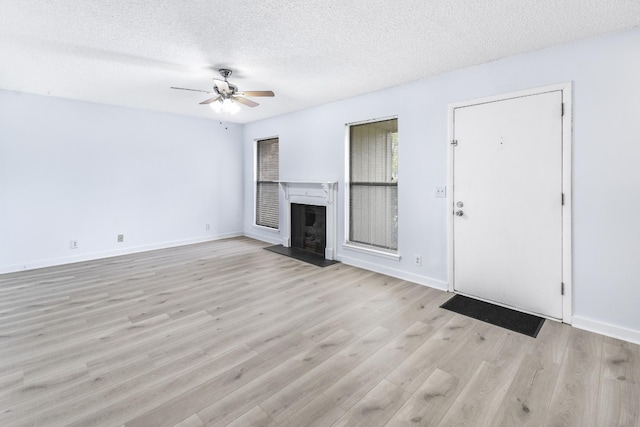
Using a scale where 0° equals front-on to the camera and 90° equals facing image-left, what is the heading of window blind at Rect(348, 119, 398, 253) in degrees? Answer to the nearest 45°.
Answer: approximately 45°

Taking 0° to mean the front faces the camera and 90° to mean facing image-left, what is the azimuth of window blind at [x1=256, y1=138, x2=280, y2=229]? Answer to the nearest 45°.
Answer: approximately 45°

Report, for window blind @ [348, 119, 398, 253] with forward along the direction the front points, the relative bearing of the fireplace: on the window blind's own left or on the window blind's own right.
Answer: on the window blind's own right

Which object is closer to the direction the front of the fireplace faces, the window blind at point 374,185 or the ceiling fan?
the ceiling fan

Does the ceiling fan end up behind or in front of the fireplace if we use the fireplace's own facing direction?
in front

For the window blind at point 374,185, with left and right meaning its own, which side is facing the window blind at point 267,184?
right

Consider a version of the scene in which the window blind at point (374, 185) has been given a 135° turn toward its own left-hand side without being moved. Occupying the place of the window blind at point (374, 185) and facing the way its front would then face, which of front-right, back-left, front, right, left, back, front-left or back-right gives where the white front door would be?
front-right

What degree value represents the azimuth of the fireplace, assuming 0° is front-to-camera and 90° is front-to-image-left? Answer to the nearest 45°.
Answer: approximately 45°

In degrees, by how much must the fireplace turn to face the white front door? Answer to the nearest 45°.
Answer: approximately 90° to its left

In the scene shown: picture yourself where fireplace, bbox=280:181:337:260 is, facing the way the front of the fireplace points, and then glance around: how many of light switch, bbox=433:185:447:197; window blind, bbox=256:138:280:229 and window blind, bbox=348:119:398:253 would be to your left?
2

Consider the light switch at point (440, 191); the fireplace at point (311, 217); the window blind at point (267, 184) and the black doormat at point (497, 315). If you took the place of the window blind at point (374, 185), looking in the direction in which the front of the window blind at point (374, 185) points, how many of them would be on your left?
2

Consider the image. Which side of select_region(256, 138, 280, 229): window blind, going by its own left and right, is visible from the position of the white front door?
left

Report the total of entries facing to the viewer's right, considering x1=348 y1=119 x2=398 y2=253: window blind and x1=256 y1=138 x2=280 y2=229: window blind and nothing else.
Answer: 0

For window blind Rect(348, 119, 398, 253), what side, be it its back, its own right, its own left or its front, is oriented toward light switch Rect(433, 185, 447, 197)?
left

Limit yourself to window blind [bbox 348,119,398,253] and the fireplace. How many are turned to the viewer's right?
0
